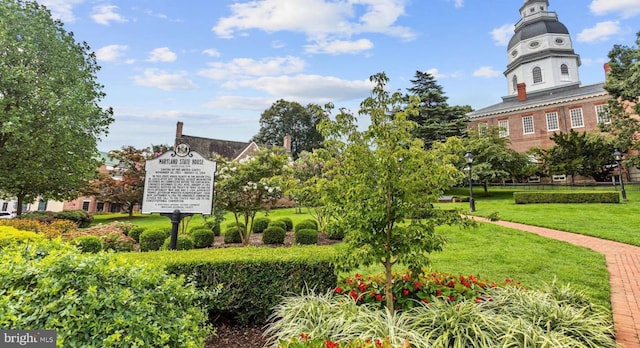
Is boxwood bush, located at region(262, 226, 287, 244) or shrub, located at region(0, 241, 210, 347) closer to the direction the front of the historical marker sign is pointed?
the shrub

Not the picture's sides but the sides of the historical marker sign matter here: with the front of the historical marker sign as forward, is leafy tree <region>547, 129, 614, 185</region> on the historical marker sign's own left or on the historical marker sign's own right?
on the historical marker sign's own left

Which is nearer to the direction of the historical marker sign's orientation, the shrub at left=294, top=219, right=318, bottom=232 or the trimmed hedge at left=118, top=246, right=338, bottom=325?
the trimmed hedge

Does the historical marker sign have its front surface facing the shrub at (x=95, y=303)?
yes

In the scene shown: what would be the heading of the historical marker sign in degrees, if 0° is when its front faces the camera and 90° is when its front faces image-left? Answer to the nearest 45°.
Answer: approximately 0°

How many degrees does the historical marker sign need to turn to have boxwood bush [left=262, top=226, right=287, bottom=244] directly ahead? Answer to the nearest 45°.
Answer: approximately 135° to its left

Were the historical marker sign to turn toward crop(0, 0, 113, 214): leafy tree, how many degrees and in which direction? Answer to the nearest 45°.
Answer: approximately 135° to its right

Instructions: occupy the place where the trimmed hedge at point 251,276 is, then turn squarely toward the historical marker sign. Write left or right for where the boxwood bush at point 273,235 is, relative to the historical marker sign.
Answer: right
